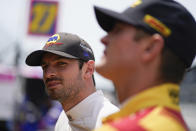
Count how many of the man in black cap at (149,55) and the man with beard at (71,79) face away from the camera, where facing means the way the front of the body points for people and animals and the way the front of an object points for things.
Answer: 0

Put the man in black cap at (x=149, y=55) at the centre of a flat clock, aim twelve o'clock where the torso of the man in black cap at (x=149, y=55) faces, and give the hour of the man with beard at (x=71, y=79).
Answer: the man with beard at (x=71, y=79) is roughly at 2 o'clock from the man in black cap at (x=149, y=55).

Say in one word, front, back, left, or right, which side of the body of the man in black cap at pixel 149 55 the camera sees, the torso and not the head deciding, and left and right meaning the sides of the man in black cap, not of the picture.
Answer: left

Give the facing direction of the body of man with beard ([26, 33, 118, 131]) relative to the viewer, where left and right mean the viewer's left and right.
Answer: facing the viewer and to the left of the viewer

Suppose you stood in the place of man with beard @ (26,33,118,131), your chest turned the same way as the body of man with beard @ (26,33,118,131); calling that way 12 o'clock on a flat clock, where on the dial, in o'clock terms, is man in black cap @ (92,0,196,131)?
man in black cap @ (92,0,196,131) is roughly at 10 o'clock from man with beard @ (26,33,118,131).
